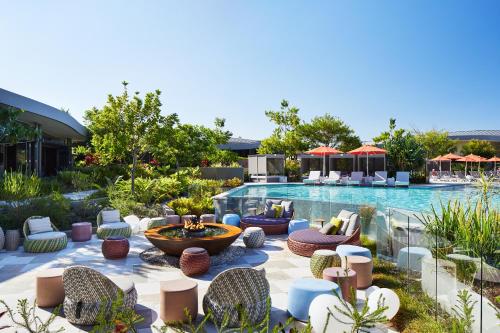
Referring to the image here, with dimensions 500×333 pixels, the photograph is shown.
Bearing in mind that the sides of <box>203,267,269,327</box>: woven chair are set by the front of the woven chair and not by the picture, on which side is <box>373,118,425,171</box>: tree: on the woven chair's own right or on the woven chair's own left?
on the woven chair's own right

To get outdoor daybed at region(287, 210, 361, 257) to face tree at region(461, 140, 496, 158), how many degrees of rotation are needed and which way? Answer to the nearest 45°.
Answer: approximately 180°

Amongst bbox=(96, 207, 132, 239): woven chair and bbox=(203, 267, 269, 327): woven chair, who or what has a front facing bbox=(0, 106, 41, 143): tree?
bbox=(203, 267, 269, 327): woven chair

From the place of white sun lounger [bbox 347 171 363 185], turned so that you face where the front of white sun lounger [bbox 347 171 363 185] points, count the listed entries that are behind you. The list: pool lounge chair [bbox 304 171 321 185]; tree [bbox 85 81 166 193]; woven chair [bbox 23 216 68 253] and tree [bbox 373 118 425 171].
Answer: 1

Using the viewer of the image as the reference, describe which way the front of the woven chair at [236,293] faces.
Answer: facing away from the viewer and to the left of the viewer

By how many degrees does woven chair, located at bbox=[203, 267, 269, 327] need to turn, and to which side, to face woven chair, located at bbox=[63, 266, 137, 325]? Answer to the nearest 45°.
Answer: approximately 45° to its left

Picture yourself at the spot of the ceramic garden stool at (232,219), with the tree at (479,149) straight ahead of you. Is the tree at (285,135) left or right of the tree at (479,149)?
left

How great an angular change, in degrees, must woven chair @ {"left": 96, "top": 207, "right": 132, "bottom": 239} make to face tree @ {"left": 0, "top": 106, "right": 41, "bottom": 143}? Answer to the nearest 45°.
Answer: approximately 180°

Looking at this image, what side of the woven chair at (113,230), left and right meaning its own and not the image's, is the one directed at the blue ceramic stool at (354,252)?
front

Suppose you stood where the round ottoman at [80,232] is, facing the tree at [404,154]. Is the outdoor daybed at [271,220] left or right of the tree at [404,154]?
right

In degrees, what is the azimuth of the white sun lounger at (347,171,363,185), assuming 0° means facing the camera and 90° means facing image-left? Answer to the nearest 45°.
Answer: approximately 45°

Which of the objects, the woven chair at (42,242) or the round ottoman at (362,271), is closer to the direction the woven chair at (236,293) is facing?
the woven chair

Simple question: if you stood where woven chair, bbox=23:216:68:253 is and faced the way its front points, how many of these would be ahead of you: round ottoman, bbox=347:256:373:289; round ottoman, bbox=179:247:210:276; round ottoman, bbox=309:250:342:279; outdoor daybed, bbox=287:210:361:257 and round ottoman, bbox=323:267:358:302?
5

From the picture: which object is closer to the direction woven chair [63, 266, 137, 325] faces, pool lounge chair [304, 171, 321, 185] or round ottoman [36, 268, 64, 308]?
the pool lounge chair

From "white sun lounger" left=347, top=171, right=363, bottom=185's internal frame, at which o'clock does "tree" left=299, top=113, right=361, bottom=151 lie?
The tree is roughly at 6 o'clock from the white sun lounger.

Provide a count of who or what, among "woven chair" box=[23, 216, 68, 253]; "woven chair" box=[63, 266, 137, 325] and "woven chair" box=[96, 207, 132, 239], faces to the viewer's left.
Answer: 0

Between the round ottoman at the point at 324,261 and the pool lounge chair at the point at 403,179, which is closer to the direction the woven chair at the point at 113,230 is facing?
the round ottoman
